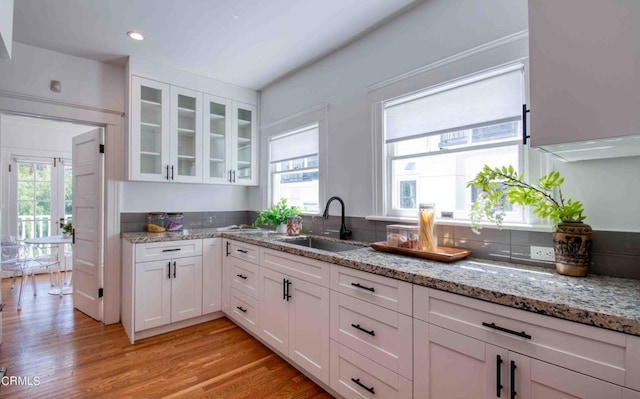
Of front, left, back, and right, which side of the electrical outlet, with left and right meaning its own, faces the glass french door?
right

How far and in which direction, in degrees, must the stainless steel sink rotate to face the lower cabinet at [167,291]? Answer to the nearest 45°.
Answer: approximately 45° to its right

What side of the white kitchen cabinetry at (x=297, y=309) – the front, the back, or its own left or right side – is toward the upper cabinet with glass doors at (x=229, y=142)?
right

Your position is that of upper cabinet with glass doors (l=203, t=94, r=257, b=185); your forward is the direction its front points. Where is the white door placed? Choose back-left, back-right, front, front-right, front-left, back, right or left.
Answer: back-right

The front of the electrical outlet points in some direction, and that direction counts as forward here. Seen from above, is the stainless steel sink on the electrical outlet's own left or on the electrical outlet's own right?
on the electrical outlet's own right

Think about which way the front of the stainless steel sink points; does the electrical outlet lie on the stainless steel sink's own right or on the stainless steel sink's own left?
on the stainless steel sink's own left

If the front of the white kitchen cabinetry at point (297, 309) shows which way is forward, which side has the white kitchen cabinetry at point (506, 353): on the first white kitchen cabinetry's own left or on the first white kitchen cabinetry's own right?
on the first white kitchen cabinetry's own left

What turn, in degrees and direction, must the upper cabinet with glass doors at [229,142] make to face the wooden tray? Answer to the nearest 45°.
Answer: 0° — it already faces it

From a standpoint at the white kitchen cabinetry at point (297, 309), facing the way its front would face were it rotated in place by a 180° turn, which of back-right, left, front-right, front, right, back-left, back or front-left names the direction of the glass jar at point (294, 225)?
front-left
